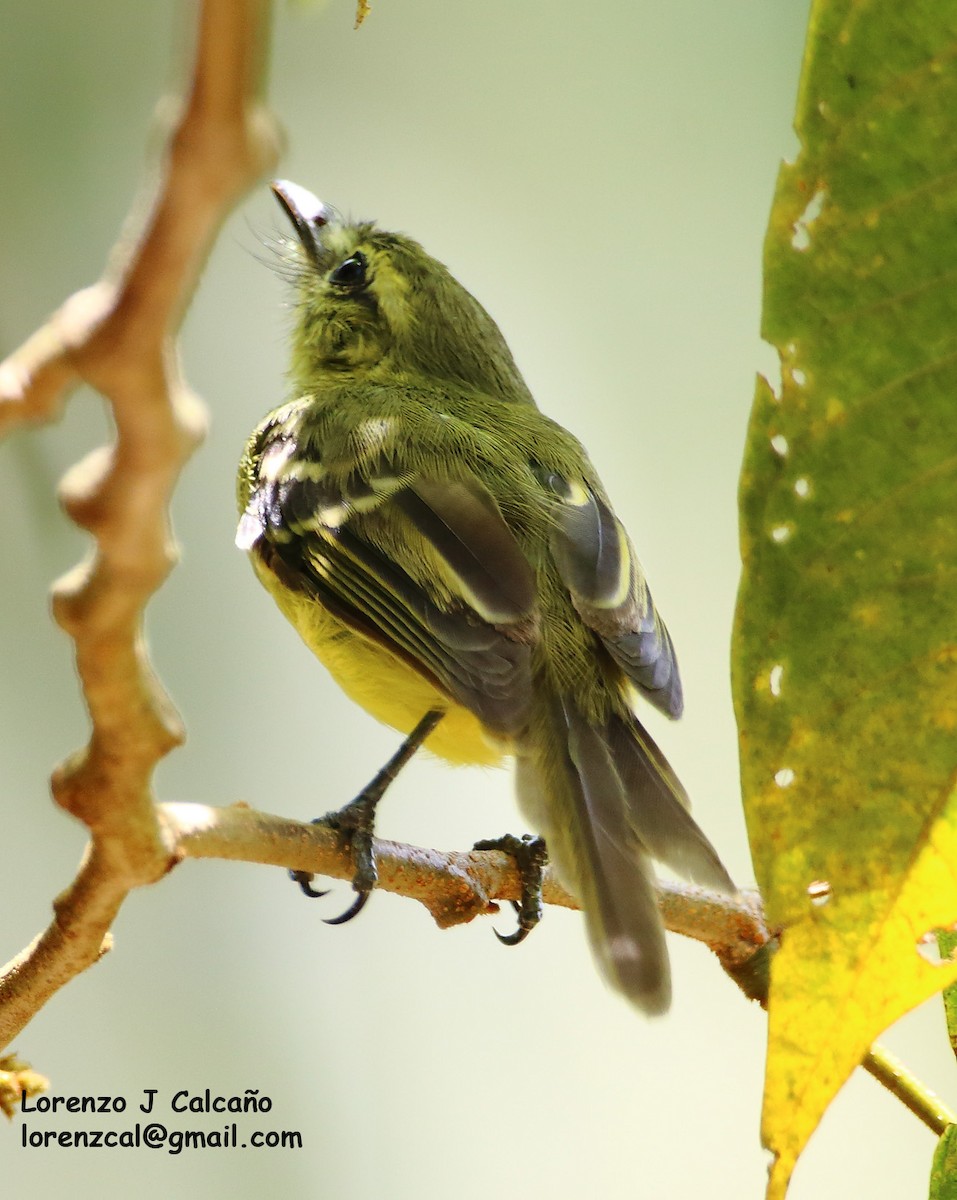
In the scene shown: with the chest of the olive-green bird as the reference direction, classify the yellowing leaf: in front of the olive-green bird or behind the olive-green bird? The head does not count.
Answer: behind

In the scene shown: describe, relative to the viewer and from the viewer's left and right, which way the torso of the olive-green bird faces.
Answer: facing away from the viewer and to the left of the viewer

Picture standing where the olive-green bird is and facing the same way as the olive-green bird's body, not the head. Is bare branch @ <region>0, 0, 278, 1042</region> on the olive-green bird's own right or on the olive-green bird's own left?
on the olive-green bird's own left
